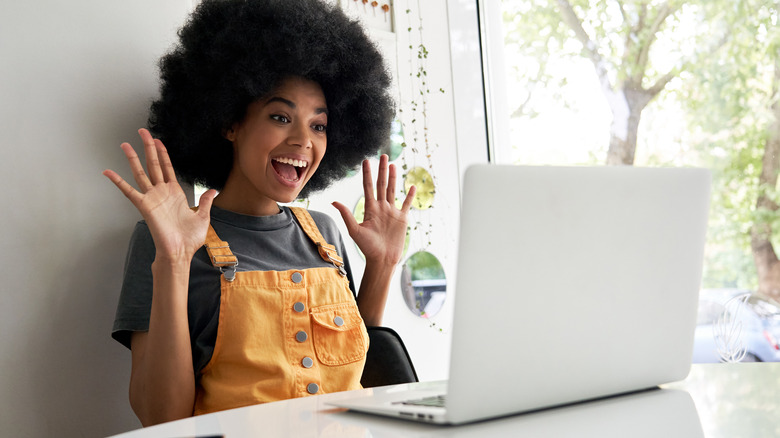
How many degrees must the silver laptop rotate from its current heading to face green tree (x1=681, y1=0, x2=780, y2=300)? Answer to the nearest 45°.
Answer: approximately 45° to its right

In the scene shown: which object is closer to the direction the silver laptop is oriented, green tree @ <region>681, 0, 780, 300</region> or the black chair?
the black chair

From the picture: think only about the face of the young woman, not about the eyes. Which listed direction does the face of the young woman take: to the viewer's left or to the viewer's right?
to the viewer's right

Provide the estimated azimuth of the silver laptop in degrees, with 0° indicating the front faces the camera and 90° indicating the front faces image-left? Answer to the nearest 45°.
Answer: approximately 135°

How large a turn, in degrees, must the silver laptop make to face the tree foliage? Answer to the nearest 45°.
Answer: approximately 45° to its right

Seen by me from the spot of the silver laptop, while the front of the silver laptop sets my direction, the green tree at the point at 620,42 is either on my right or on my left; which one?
on my right

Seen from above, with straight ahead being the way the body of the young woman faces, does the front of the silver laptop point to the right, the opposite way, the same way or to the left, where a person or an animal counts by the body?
the opposite way

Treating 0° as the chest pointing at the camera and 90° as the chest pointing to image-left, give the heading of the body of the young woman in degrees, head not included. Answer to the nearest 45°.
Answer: approximately 315°

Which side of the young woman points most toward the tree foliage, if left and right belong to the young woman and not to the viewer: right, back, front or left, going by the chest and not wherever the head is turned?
left

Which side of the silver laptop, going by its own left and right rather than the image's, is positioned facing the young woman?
front
